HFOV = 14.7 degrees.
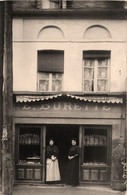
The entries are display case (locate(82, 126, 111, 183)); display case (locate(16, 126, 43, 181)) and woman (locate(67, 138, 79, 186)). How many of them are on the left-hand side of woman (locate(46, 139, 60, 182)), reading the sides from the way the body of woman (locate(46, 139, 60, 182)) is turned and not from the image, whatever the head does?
2

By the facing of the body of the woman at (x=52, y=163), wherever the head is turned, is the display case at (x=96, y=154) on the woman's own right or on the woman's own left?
on the woman's own left

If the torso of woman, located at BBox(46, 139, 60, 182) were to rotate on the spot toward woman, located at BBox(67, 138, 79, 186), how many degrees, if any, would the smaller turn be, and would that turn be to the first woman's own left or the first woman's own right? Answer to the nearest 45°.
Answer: approximately 90° to the first woman's own left

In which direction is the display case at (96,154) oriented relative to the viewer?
toward the camera

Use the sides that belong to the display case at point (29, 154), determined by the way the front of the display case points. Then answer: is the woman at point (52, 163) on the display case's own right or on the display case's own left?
on the display case's own left

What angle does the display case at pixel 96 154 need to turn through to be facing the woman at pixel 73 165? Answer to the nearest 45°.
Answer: approximately 45° to its right

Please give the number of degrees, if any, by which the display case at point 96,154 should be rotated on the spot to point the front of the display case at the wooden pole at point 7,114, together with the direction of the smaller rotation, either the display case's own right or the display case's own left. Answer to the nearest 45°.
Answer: approximately 45° to the display case's own right

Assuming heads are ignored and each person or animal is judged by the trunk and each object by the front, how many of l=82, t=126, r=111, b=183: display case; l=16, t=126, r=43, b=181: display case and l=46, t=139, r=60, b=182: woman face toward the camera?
3

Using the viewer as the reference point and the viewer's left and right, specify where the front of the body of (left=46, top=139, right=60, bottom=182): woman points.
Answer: facing the viewer

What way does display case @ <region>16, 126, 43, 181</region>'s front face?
toward the camera

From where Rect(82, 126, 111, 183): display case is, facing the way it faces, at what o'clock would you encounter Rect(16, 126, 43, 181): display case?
Rect(16, 126, 43, 181): display case is roughly at 3 o'clock from Rect(82, 126, 111, 183): display case.
